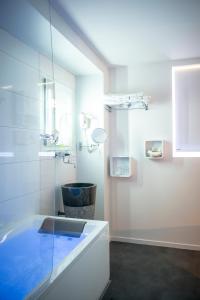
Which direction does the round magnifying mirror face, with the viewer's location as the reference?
facing the viewer

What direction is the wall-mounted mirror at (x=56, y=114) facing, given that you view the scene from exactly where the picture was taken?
facing the viewer and to the right of the viewer

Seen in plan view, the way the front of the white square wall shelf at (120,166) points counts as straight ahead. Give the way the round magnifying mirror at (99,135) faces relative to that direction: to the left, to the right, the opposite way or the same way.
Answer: the same way

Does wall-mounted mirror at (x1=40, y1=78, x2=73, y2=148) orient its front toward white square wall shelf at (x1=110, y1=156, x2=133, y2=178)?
no

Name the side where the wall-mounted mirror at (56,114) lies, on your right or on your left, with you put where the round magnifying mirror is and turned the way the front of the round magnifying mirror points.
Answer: on your right

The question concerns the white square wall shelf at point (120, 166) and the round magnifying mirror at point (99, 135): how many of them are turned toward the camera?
2

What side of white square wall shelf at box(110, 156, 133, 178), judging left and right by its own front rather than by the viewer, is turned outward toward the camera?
front

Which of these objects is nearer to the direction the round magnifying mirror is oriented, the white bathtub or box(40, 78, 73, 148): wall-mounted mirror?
the white bathtub

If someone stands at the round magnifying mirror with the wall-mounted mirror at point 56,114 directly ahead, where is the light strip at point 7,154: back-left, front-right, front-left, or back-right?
front-left

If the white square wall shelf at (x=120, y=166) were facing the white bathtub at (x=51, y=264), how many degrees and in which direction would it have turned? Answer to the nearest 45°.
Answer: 0° — it already faces it

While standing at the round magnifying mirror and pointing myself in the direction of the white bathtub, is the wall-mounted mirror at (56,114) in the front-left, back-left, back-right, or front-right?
front-right

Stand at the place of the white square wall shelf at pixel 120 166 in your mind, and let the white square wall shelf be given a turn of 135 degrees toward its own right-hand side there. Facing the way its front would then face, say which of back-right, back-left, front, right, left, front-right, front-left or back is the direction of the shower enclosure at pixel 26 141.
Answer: left
